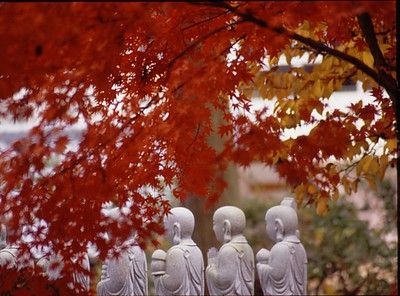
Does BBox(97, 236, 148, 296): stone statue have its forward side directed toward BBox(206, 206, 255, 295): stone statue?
no

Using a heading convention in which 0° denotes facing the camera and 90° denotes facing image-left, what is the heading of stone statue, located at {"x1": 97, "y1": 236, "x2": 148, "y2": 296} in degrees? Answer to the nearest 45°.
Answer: approximately 90°

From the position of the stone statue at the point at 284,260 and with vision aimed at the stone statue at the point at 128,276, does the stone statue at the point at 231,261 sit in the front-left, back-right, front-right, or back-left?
front-left
